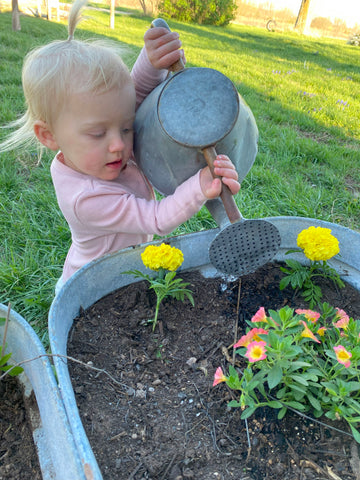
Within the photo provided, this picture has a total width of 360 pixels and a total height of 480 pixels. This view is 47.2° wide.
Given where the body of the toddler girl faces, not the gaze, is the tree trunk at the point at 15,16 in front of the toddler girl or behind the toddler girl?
behind

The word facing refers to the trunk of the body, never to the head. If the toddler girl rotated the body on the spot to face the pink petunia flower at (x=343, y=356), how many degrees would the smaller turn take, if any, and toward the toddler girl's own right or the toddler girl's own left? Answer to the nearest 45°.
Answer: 0° — they already face it

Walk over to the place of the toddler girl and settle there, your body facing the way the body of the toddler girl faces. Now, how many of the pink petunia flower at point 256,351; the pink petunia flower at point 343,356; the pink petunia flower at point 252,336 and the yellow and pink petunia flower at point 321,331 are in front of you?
4

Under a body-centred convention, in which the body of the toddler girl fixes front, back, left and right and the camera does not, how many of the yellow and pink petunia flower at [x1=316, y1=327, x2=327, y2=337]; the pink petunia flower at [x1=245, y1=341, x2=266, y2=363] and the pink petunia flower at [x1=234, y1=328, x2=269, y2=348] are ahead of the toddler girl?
3

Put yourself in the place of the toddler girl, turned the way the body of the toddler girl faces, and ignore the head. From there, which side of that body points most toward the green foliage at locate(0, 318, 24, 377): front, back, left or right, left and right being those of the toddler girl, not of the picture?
right

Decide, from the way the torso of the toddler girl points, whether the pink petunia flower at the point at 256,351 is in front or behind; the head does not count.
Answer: in front

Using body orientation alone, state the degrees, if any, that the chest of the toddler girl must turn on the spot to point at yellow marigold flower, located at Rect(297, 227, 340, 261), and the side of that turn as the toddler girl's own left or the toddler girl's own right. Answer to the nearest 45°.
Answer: approximately 45° to the toddler girl's own left

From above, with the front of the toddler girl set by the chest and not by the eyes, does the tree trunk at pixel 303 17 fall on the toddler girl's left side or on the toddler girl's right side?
on the toddler girl's left side

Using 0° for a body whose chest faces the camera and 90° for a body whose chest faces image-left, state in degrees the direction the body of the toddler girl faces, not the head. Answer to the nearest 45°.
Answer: approximately 315°

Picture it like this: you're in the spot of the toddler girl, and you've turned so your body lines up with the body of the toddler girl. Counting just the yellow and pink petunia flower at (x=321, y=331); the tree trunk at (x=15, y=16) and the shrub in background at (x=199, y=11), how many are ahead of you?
1
